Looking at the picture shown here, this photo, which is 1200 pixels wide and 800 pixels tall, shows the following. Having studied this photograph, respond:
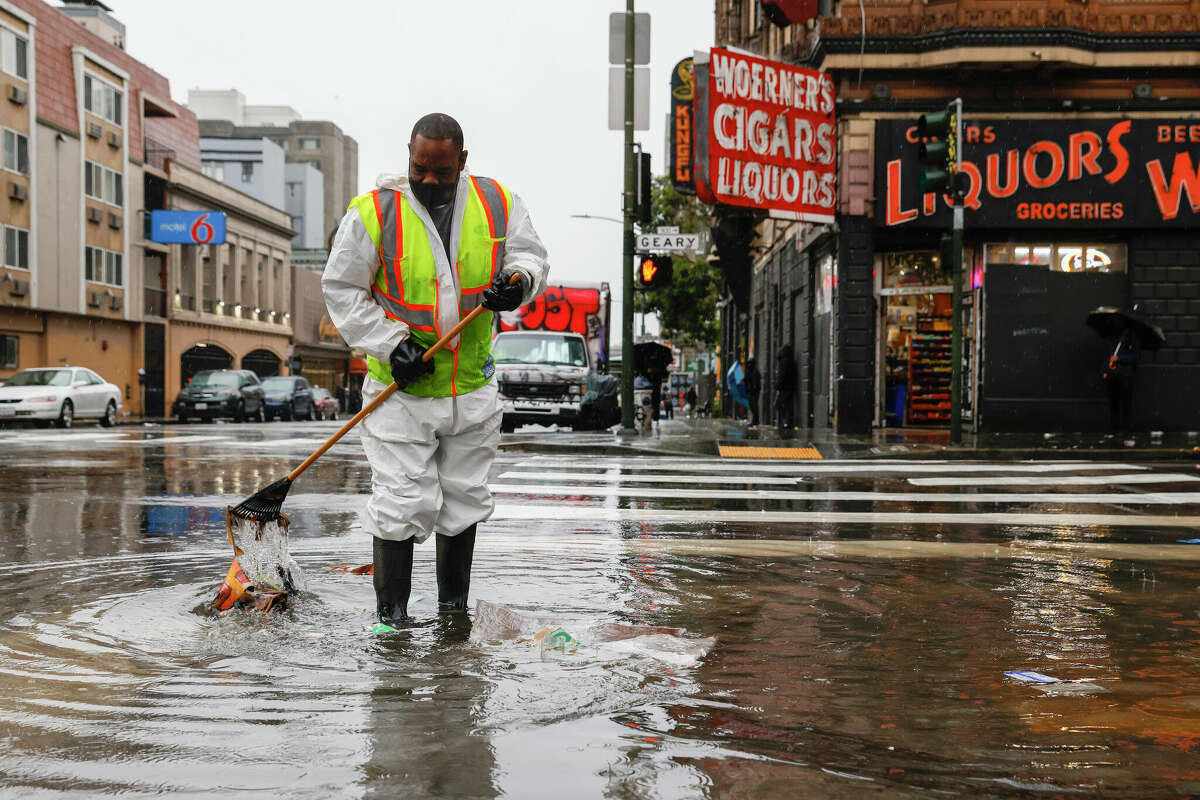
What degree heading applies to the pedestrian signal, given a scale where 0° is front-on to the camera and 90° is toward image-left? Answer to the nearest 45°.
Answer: approximately 0°

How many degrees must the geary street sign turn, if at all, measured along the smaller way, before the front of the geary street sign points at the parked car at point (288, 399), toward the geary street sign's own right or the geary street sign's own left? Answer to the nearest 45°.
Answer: approximately 135° to the geary street sign's own right

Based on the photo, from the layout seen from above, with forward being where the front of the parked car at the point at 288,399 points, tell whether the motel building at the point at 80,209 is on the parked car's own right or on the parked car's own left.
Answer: on the parked car's own right

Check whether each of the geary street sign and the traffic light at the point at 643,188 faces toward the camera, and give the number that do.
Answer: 1

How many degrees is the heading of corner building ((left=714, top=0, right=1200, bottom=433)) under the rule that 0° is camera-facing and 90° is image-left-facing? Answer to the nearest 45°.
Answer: approximately 0°

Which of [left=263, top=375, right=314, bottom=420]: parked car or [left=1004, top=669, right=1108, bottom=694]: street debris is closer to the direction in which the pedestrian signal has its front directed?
the street debris

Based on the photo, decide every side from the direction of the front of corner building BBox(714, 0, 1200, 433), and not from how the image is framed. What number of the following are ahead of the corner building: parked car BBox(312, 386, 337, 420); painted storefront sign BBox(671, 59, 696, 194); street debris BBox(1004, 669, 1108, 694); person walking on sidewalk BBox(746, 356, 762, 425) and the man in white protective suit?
2

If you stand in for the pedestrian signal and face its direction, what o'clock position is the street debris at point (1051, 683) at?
The street debris is roughly at 12 o'clock from the pedestrian signal.

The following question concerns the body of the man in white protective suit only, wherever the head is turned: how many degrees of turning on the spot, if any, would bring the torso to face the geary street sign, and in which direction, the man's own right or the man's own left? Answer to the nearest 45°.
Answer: approximately 180°

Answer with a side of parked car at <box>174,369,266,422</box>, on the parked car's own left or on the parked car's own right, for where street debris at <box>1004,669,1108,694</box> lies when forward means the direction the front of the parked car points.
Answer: on the parked car's own left

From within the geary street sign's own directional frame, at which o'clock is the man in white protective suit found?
The man in white protective suit is roughly at 12 o'clock from the geary street sign.
